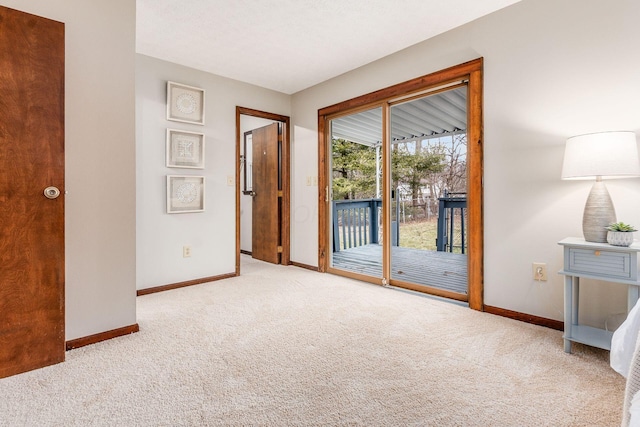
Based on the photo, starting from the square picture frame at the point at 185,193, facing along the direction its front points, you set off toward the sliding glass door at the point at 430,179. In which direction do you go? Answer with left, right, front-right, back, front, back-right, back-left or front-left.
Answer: left

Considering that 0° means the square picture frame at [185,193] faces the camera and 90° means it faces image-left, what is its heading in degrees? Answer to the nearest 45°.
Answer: approximately 0°

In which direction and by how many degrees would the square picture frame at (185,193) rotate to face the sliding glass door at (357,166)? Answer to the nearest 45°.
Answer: approximately 90° to its left

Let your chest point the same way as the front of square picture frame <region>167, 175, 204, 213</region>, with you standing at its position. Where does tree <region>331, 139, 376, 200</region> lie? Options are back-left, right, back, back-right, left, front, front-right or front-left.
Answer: left

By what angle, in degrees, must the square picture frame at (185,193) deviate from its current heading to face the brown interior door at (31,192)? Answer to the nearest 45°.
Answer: approximately 45° to its right

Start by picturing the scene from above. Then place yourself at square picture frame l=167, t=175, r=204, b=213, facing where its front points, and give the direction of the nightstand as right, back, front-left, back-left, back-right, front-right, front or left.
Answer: front-left

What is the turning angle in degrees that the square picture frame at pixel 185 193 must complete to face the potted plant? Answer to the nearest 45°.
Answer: approximately 45° to its left

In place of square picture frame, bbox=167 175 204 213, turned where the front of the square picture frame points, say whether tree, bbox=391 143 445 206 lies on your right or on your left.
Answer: on your left
